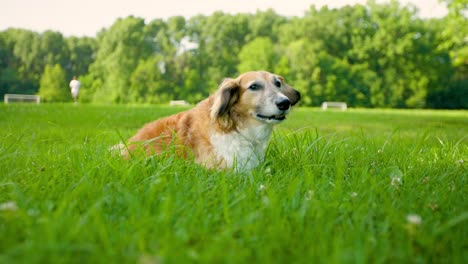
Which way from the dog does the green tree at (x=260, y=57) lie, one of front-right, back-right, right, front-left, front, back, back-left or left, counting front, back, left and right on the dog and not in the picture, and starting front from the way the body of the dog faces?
back-left

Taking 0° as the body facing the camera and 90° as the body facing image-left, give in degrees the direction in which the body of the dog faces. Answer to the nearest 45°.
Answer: approximately 315°
